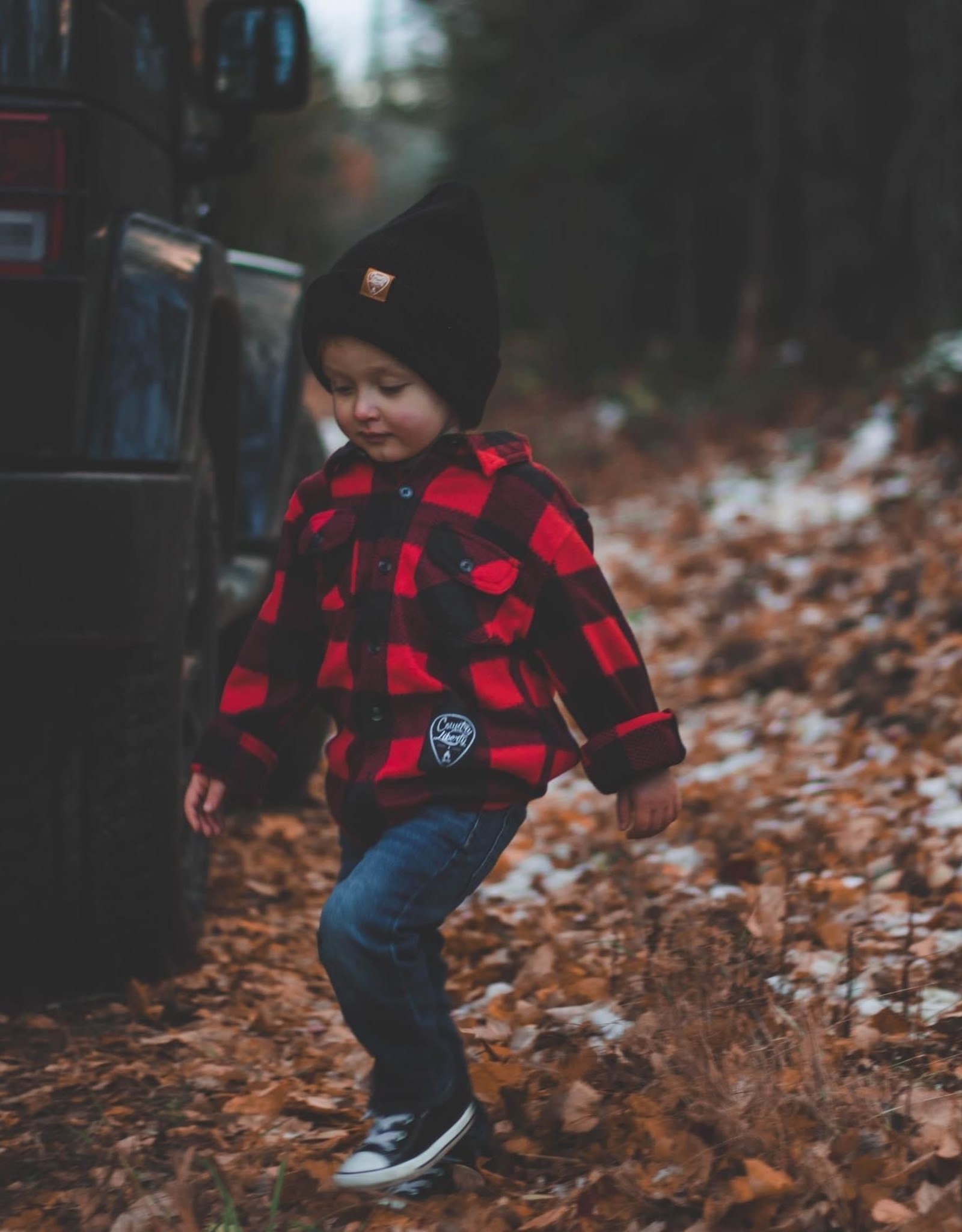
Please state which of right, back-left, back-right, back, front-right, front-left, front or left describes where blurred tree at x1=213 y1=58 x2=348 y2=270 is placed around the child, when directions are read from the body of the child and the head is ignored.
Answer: back-right

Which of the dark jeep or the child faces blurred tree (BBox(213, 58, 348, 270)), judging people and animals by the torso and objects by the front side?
the dark jeep

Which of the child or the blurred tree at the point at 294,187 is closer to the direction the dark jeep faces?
the blurred tree

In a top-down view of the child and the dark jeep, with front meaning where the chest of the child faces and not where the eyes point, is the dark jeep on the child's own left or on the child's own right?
on the child's own right

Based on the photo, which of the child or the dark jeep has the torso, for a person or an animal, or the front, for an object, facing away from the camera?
the dark jeep

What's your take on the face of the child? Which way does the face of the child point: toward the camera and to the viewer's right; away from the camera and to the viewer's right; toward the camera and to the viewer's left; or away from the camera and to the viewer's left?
toward the camera and to the viewer's left

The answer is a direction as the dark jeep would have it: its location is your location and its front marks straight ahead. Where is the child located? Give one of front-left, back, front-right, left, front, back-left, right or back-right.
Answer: back-right

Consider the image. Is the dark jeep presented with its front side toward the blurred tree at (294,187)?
yes

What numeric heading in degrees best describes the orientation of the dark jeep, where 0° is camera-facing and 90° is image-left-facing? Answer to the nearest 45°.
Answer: approximately 180°

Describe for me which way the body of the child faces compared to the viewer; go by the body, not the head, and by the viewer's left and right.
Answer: facing the viewer and to the left of the viewer

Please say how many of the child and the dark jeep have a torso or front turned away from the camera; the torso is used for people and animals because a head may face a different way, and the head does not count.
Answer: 1
